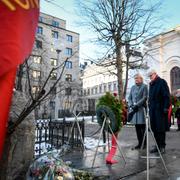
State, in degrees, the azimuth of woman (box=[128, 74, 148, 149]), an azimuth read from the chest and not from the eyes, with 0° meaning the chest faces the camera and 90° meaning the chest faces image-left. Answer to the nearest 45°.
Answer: approximately 45°

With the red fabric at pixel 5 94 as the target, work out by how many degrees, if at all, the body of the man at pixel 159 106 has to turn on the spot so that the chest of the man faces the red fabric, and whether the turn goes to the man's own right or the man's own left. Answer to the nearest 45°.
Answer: approximately 45° to the man's own left

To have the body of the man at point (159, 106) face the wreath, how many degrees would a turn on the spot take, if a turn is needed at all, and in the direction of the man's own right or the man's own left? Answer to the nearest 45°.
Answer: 0° — they already face it

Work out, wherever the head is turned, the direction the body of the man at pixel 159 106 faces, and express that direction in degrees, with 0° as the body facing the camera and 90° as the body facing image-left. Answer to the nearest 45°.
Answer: approximately 45°
